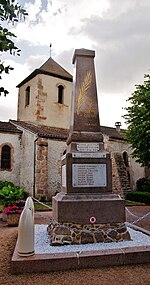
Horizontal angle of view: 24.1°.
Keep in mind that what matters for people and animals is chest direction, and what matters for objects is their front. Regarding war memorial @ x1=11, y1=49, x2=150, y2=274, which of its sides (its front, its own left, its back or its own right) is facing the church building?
back

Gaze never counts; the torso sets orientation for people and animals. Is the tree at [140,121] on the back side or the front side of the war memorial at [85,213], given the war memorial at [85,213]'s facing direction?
on the back side

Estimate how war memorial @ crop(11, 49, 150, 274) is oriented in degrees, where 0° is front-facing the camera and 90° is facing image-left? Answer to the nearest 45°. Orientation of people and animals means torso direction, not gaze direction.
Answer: approximately 0°

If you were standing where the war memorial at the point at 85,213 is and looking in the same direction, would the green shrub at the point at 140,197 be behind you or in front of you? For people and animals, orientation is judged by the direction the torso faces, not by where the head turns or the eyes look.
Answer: behind
